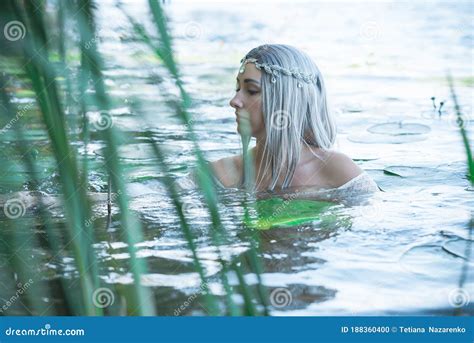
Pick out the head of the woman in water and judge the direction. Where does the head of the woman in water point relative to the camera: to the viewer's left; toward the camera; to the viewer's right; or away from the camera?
to the viewer's left

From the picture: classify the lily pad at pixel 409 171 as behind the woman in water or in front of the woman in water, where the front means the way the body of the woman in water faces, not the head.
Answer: behind

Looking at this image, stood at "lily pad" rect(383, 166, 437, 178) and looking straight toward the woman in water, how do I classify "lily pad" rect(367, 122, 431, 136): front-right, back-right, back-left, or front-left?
back-right

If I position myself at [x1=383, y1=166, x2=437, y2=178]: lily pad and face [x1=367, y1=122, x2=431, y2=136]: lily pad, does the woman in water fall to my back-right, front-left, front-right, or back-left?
back-left

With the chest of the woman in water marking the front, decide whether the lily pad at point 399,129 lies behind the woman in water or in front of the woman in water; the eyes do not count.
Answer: behind

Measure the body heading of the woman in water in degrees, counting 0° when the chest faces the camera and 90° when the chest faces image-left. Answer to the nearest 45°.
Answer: approximately 45°
